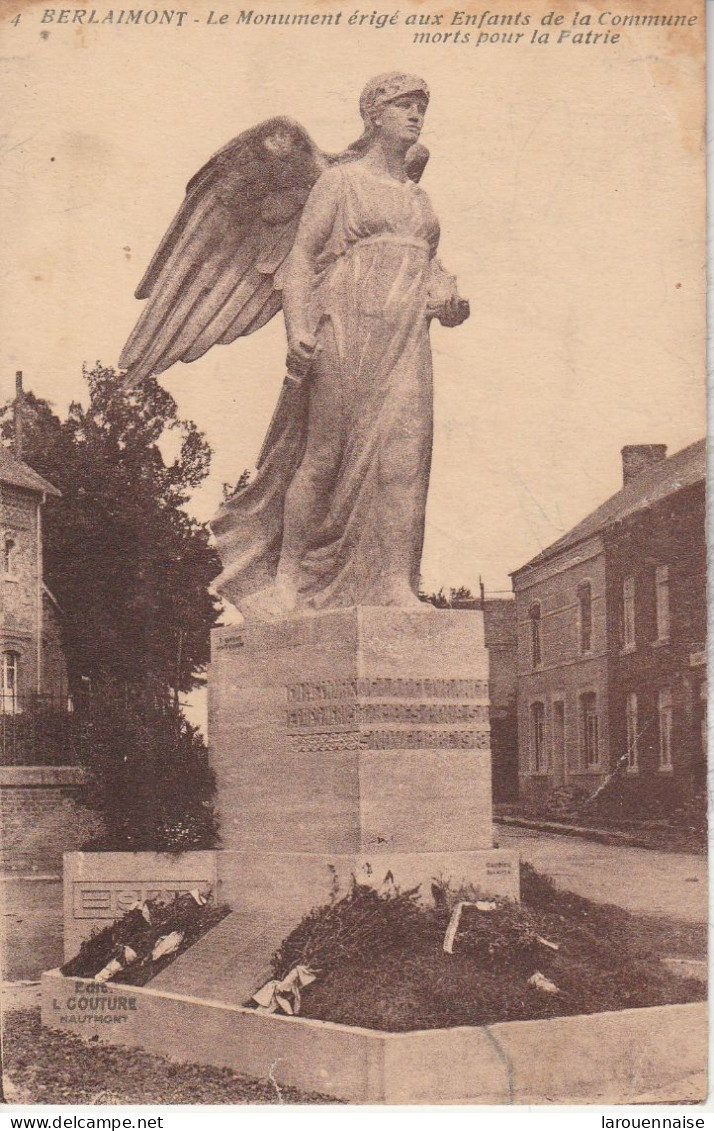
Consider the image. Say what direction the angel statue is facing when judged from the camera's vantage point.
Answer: facing the viewer and to the right of the viewer

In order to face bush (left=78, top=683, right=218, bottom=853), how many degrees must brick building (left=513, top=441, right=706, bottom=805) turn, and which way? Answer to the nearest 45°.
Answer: approximately 45° to its left

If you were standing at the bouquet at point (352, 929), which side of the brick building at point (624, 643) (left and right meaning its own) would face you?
front

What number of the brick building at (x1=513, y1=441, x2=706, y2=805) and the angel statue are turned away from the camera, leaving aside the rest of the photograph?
0

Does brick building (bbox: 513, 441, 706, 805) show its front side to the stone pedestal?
yes

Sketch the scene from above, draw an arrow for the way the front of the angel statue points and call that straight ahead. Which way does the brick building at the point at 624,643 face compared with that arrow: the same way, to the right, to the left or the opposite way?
to the right

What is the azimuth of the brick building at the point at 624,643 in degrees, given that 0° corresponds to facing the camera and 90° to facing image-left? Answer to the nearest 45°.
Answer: approximately 45°
